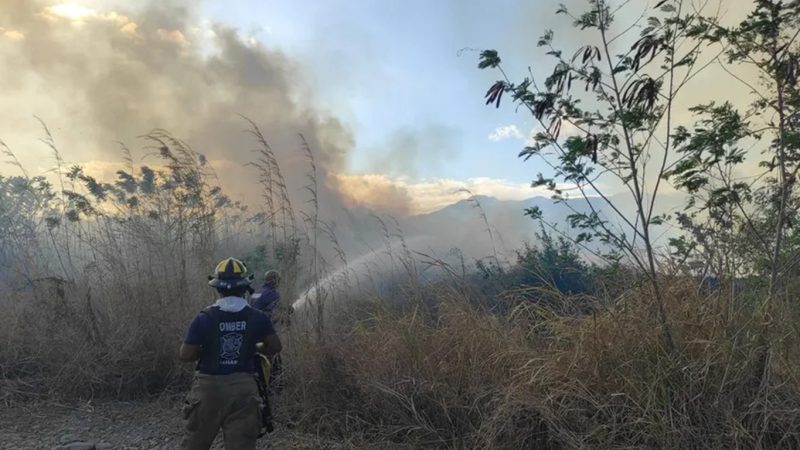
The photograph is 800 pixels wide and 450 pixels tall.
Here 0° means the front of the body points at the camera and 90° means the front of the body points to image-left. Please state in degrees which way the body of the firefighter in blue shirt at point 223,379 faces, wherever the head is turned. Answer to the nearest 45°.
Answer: approximately 180°

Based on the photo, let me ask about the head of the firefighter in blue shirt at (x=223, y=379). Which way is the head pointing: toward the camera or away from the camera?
away from the camera
